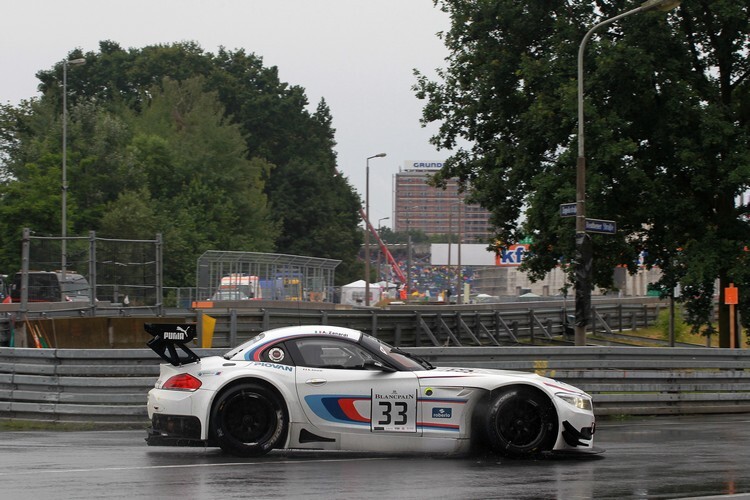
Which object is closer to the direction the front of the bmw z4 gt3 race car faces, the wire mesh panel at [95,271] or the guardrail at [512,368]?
the guardrail

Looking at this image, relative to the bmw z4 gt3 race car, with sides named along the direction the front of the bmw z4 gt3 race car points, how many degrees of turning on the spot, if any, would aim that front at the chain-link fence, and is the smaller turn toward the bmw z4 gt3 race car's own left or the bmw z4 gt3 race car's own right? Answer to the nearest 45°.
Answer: approximately 90° to the bmw z4 gt3 race car's own left

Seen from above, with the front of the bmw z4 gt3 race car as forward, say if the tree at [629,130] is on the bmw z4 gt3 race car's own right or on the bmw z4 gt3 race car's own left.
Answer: on the bmw z4 gt3 race car's own left

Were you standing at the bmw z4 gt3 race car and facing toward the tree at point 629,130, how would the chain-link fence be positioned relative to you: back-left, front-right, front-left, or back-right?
front-left

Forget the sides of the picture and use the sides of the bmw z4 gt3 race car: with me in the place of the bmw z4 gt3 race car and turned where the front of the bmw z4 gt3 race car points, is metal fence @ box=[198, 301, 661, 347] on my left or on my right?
on my left

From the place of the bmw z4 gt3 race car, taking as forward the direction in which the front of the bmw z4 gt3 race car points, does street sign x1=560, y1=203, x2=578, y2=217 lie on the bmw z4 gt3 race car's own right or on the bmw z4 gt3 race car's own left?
on the bmw z4 gt3 race car's own left

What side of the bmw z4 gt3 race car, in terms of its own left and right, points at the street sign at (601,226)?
left

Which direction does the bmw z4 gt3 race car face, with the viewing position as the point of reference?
facing to the right of the viewer
